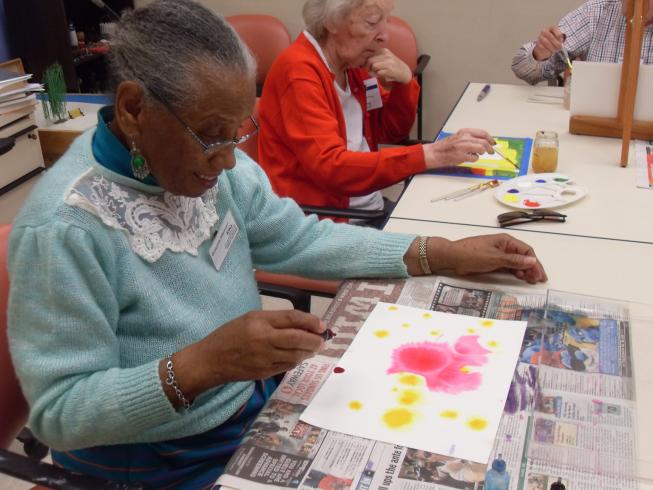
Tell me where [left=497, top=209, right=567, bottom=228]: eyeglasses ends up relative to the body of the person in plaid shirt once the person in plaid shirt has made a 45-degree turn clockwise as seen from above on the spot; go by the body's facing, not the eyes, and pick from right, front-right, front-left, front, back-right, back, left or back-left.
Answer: front-left

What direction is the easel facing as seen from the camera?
away from the camera

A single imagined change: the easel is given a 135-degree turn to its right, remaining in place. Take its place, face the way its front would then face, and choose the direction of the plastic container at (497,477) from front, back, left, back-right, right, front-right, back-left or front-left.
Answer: front-right

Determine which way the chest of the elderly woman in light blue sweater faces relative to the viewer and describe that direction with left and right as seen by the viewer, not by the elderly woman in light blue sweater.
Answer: facing the viewer and to the right of the viewer

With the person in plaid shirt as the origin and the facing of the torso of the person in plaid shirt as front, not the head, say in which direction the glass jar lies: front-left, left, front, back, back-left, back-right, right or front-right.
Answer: front

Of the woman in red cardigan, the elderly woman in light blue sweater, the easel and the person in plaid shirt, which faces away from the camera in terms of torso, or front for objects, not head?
the easel

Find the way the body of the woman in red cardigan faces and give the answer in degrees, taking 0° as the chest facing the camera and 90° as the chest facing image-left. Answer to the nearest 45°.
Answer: approximately 315°

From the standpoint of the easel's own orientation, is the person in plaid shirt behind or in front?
in front

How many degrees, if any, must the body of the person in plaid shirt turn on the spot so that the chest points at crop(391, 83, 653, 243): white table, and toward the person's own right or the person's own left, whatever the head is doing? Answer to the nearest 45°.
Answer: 0° — they already face it

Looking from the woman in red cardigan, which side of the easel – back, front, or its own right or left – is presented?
left

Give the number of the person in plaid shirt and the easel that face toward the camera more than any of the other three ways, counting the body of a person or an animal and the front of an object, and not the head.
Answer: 1

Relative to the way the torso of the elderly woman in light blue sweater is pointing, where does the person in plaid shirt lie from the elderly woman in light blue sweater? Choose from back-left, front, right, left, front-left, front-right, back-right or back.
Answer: left

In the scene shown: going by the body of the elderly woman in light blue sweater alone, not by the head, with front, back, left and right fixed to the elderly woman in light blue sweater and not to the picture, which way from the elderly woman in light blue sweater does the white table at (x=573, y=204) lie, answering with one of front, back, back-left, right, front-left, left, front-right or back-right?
left

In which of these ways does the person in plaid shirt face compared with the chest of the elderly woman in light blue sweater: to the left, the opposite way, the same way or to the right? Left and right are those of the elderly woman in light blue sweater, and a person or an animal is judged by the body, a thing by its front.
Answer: to the right

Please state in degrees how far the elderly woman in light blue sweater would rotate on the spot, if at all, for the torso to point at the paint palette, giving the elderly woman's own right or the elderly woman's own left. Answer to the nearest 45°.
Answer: approximately 90° to the elderly woman's own left

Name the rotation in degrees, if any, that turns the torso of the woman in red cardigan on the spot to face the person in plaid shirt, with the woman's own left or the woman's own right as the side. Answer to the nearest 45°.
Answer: approximately 90° to the woman's own left

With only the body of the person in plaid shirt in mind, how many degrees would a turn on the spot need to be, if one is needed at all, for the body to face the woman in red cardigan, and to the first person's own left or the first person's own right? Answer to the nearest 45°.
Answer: approximately 45° to the first person's own right

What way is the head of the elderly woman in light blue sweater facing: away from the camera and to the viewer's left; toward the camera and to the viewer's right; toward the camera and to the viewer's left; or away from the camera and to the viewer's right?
toward the camera and to the viewer's right

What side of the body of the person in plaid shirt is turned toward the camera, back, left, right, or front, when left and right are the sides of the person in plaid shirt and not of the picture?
front
